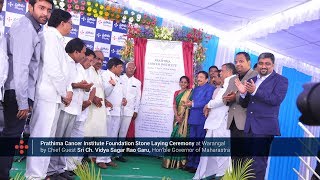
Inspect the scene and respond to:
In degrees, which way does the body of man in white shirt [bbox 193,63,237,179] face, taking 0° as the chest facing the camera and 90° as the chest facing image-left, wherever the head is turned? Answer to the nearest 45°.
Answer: approximately 90°

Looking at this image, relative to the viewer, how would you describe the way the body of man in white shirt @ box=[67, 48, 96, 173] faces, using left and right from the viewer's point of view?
facing to the right of the viewer

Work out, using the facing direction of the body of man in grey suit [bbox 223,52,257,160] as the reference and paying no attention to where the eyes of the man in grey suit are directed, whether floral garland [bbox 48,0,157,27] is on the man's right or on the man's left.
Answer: on the man's right

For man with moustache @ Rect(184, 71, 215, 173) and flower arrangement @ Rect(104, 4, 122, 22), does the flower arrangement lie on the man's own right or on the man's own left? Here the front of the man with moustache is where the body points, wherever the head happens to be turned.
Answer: on the man's own right

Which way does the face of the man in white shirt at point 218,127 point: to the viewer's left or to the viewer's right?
to the viewer's left

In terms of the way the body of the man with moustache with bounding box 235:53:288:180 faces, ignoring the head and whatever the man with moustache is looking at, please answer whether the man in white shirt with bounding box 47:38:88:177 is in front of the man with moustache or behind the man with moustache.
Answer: in front

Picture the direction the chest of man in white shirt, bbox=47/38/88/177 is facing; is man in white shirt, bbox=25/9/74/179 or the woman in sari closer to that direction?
the woman in sari

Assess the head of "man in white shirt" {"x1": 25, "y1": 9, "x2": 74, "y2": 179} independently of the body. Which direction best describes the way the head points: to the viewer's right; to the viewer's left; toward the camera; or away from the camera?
to the viewer's right

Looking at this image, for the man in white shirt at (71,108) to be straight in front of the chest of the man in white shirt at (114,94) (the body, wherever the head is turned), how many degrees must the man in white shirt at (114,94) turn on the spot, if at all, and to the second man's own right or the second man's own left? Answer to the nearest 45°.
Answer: approximately 90° to the second man's own right
